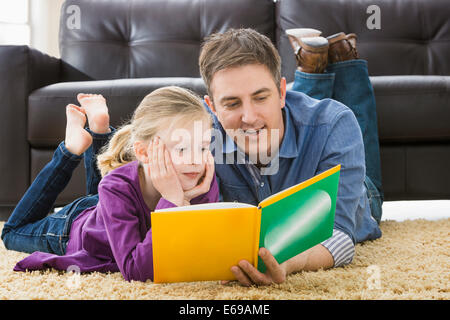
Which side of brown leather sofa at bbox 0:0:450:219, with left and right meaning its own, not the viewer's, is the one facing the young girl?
front

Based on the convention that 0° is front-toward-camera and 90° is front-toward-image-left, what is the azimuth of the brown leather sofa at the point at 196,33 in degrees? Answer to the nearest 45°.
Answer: approximately 0°
